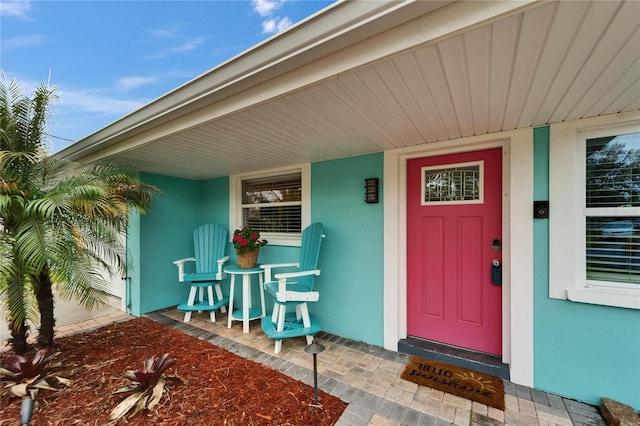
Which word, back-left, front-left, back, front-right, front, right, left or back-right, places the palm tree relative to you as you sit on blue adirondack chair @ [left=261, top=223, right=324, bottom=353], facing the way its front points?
front-right

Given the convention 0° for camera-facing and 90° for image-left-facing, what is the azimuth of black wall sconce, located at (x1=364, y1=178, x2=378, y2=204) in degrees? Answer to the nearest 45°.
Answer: approximately 45°

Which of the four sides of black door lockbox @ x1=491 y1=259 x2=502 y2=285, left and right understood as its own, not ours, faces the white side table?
right

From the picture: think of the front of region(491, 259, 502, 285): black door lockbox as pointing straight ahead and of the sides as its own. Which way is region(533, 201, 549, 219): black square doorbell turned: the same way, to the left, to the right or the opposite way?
the same way

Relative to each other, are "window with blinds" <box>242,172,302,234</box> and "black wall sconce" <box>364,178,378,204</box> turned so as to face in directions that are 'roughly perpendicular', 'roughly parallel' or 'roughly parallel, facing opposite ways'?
roughly parallel

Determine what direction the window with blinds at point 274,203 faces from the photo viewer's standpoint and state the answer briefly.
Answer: facing the viewer and to the left of the viewer

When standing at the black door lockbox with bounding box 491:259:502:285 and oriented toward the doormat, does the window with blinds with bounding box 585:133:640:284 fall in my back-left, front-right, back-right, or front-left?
back-left

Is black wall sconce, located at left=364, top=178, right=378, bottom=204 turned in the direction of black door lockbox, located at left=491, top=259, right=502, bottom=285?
no

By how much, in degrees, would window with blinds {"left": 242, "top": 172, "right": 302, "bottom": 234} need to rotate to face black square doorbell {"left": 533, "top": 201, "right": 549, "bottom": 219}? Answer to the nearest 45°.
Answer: approximately 90° to its left

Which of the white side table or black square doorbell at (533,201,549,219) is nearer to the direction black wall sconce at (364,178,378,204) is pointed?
the white side table

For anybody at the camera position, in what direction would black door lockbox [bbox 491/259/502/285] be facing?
facing the viewer

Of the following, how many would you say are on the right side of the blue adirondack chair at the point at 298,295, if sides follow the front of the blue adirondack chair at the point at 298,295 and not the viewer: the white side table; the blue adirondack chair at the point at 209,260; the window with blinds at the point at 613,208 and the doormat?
2

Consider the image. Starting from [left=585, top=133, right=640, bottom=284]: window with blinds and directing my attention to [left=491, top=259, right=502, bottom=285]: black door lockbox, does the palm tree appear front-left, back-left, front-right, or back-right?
front-left

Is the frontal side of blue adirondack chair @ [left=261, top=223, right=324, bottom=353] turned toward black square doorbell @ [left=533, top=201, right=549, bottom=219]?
no
